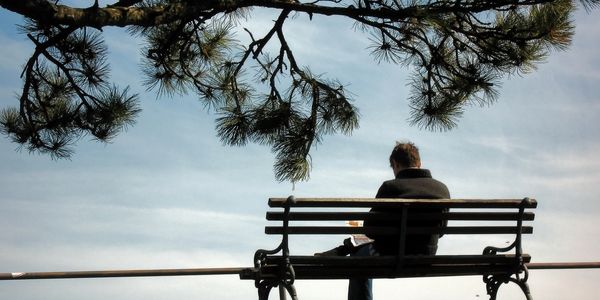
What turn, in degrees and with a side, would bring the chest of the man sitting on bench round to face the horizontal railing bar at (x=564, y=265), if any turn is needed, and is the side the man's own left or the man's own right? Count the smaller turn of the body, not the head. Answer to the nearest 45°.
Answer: approximately 90° to the man's own right

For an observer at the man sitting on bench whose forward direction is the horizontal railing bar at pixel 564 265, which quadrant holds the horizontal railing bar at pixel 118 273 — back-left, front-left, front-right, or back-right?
back-left

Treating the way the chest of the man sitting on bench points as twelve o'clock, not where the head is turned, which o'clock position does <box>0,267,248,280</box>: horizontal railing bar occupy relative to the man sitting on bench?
The horizontal railing bar is roughly at 10 o'clock from the man sitting on bench.

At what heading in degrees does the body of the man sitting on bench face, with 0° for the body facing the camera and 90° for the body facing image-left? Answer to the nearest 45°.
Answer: approximately 135°
